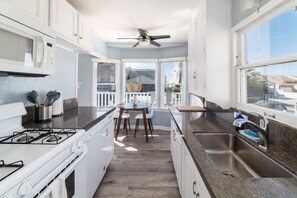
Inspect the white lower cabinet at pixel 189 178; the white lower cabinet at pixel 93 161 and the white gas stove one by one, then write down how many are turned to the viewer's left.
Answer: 1

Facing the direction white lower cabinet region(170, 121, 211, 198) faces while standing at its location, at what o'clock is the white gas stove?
The white gas stove is roughly at 11 o'clock from the white lower cabinet.

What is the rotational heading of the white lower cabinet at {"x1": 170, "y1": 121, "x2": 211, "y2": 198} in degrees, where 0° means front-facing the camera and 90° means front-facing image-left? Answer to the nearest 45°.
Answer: approximately 90°

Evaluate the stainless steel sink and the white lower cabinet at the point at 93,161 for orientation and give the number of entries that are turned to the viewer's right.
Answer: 1

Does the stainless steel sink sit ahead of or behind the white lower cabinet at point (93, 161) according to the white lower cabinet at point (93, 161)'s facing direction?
ahead

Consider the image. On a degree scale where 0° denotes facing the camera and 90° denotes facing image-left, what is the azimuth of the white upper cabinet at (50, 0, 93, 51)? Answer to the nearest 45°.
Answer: approximately 315°

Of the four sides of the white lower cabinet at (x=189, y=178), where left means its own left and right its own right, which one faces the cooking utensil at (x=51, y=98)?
front
